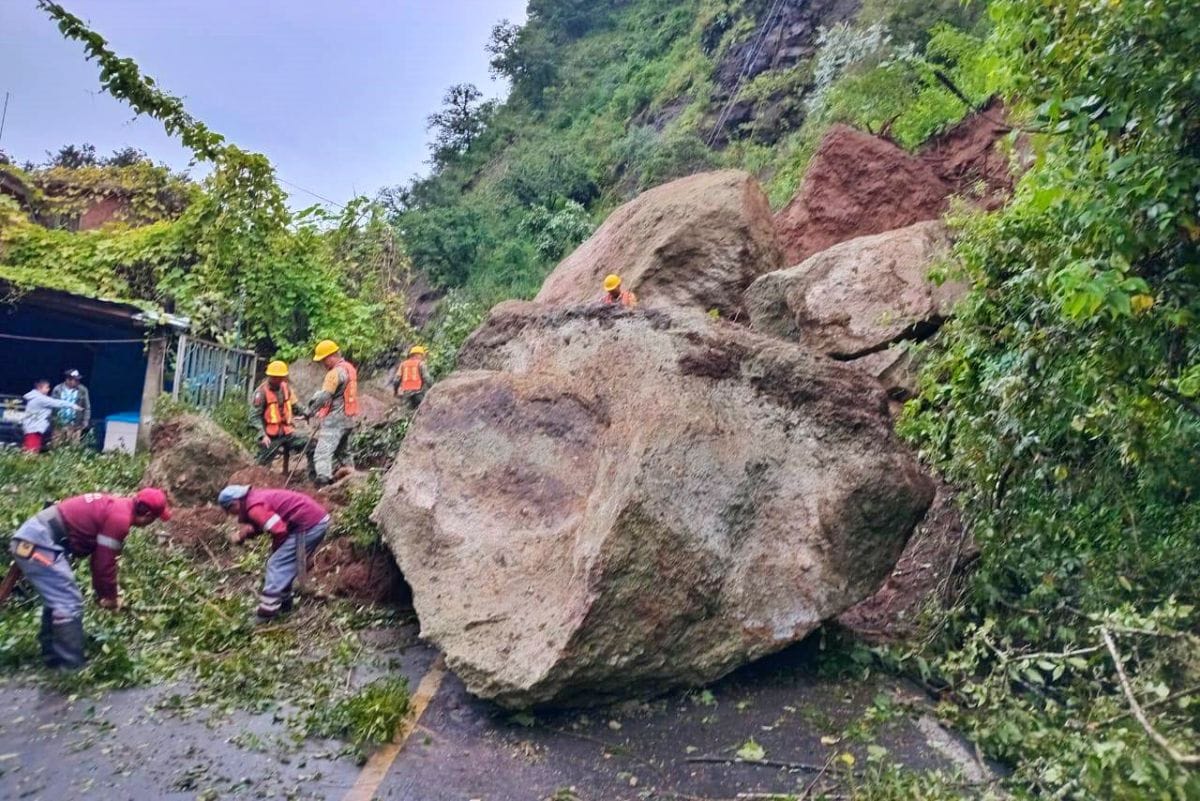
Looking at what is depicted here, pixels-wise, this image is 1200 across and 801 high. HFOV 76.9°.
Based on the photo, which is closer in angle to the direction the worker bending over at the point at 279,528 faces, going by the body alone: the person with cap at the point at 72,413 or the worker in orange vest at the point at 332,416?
the person with cap

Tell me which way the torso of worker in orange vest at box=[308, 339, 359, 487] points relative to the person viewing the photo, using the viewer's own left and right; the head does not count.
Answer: facing to the left of the viewer

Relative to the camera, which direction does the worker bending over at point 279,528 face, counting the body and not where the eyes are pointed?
to the viewer's left

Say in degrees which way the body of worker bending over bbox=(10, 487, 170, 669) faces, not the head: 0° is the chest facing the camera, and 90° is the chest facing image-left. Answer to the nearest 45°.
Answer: approximately 270°

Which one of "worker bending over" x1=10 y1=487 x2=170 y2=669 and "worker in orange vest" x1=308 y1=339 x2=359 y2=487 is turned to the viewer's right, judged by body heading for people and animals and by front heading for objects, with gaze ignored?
the worker bending over

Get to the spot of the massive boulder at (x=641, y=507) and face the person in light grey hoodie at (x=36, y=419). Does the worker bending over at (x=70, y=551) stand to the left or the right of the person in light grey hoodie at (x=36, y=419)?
left

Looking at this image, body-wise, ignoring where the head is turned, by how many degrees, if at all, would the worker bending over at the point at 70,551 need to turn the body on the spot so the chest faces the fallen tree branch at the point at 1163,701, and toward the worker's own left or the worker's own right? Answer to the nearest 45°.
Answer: approximately 45° to the worker's own right
